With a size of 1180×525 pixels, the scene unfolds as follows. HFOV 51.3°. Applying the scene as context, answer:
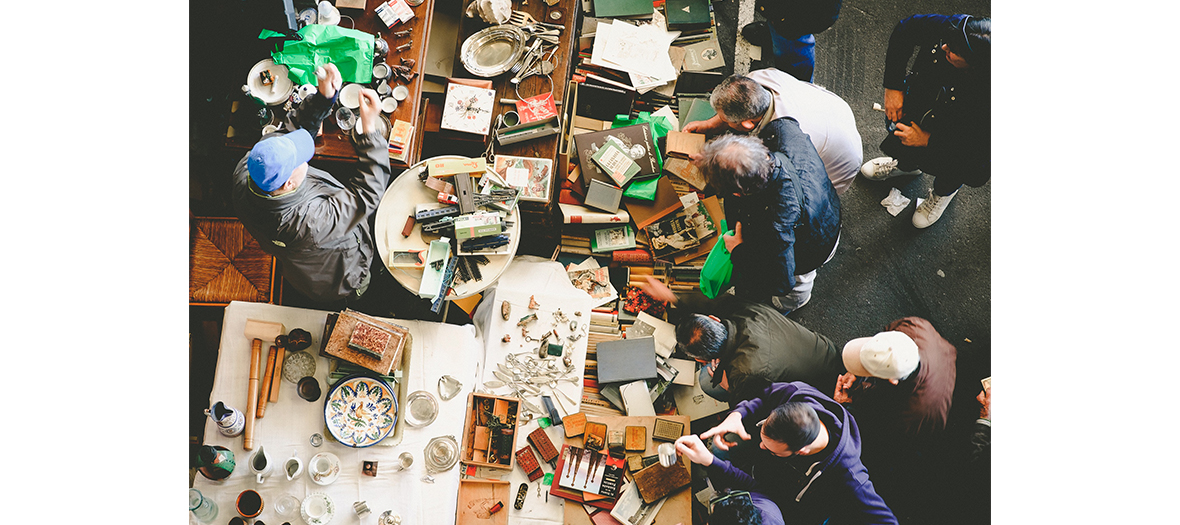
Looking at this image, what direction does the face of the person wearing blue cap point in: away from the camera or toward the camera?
away from the camera

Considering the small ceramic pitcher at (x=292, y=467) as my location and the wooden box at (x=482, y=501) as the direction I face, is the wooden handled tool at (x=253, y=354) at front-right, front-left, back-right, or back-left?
back-left

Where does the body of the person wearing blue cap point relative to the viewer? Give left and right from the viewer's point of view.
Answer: facing away from the viewer and to the right of the viewer

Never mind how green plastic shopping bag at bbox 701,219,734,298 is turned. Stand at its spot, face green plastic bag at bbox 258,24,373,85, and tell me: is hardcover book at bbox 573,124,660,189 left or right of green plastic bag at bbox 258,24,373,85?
right
